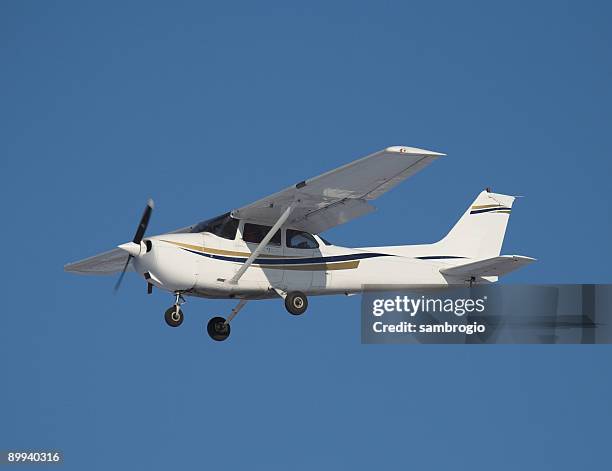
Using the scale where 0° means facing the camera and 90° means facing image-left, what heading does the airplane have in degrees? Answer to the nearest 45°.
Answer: approximately 45°
